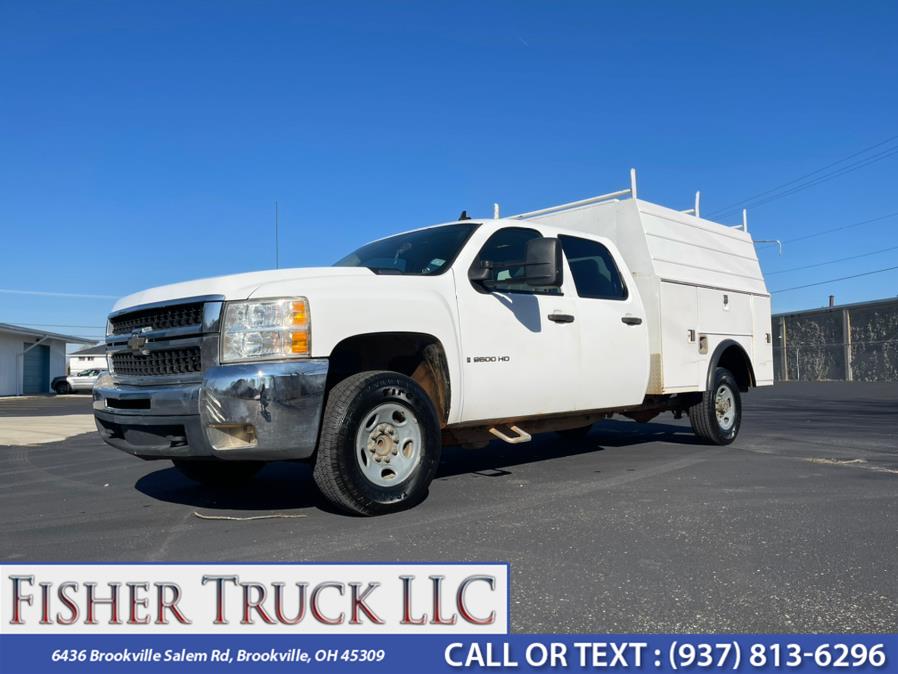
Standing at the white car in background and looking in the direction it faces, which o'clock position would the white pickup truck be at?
The white pickup truck is roughly at 9 o'clock from the white car in background.

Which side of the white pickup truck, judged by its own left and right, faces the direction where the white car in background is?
right

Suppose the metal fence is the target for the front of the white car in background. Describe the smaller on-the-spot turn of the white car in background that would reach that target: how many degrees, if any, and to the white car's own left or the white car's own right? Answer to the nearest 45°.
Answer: approximately 135° to the white car's own left

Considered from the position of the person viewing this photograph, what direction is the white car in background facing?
facing to the left of the viewer

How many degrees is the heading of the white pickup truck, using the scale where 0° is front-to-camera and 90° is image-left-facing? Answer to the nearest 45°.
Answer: approximately 45°

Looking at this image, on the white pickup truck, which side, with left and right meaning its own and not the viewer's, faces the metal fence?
back
